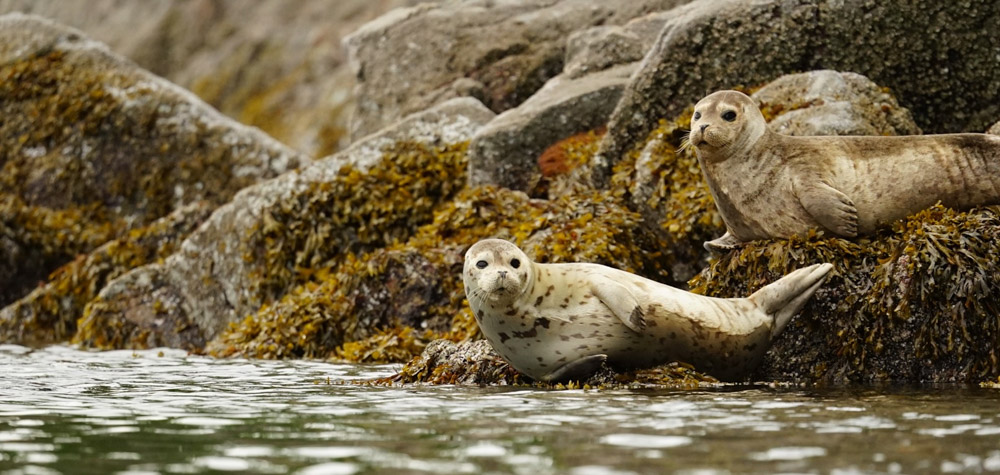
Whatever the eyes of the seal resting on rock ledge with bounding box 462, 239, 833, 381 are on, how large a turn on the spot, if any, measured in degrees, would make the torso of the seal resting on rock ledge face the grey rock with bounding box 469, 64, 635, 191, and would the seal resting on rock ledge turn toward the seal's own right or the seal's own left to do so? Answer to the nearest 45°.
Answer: approximately 90° to the seal's own right

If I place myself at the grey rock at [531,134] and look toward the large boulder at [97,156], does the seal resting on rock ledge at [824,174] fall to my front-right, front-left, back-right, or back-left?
back-left

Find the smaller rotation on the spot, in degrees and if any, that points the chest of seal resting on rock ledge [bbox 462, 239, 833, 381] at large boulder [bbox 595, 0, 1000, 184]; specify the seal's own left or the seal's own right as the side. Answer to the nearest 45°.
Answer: approximately 135° to the seal's own right

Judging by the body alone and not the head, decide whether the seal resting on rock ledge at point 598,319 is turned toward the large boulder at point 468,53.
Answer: no

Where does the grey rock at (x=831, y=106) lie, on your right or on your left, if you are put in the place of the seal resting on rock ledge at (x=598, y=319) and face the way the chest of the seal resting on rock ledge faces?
on your right

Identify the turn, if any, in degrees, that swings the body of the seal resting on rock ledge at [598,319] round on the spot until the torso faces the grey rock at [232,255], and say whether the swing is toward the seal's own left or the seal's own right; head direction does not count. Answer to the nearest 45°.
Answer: approximately 45° to the seal's own right

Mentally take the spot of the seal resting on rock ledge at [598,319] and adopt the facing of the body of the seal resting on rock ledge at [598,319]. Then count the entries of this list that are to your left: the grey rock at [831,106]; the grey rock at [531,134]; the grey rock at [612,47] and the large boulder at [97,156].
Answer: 0

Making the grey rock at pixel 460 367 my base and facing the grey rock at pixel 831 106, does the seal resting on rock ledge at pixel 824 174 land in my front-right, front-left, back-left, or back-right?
front-right

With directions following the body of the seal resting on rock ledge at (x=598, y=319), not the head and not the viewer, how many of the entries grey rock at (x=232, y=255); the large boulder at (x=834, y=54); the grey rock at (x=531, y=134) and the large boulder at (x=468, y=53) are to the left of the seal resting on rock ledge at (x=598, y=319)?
0

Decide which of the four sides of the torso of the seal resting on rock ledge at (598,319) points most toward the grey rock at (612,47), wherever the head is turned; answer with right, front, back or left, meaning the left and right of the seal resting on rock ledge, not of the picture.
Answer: right

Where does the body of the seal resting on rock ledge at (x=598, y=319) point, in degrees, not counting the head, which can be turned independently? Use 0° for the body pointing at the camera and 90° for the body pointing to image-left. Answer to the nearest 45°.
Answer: approximately 90°

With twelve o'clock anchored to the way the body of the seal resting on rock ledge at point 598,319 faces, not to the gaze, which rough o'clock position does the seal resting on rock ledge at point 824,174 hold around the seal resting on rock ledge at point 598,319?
the seal resting on rock ledge at point 824,174 is roughly at 5 o'clock from the seal resting on rock ledge at point 598,319.

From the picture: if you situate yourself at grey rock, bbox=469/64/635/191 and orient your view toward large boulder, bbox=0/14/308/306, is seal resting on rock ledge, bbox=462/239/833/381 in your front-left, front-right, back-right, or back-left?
back-left

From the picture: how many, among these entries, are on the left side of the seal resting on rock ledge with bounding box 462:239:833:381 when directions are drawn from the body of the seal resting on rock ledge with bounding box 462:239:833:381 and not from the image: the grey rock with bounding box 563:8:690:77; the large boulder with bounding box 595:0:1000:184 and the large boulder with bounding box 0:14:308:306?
0
